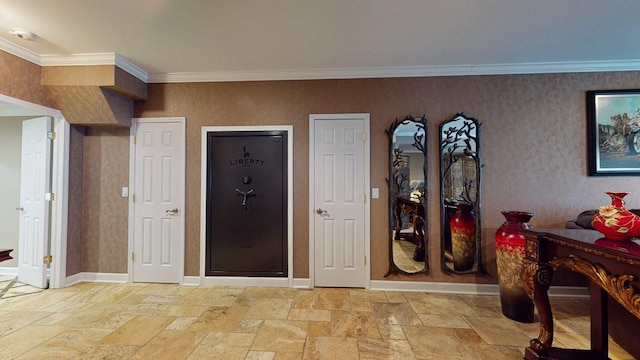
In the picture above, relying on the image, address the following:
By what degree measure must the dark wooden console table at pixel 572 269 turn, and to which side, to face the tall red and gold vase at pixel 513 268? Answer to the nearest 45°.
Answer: approximately 90° to its right

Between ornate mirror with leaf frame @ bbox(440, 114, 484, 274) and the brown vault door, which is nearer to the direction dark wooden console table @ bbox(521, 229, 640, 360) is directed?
the brown vault door

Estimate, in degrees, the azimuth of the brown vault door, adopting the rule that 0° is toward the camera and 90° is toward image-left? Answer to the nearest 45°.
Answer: approximately 0°

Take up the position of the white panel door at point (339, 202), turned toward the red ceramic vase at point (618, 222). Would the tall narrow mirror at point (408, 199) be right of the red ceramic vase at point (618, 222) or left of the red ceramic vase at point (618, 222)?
left

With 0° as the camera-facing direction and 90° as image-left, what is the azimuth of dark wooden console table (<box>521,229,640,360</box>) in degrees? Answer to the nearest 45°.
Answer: approximately 45°

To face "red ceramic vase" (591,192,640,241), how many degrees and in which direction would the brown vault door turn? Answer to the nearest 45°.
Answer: approximately 45° to its left

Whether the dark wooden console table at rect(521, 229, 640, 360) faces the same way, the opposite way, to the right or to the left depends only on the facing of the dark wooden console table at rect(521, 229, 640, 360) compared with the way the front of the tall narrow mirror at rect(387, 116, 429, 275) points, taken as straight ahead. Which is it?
to the right

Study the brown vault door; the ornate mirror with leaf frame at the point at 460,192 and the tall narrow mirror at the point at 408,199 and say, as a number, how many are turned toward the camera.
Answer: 3

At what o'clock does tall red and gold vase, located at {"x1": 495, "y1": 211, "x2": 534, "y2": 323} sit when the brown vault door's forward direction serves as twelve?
The tall red and gold vase is roughly at 10 o'clock from the brown vault door.

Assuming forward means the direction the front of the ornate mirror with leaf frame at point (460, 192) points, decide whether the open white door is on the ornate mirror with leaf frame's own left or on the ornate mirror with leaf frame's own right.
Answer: on the ornate mirror with leaf frame's own right

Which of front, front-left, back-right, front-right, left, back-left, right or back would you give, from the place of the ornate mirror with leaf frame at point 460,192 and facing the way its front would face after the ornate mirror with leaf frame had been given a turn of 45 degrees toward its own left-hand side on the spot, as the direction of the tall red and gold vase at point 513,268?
front

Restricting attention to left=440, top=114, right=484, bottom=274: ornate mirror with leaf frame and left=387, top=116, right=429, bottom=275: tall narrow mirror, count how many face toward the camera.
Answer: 2

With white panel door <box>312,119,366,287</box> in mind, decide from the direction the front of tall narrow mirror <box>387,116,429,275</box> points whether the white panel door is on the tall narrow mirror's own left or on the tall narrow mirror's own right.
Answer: on the tall narrow mirror's own right
